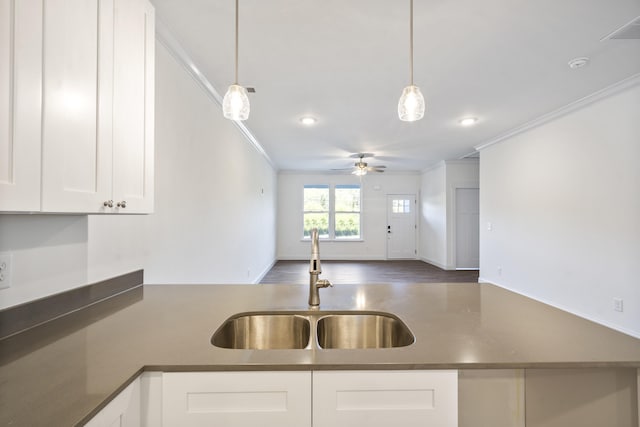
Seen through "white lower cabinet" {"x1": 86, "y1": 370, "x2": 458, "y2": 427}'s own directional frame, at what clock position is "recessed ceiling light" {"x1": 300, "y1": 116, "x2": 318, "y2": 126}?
The recessed ceiling light is roughly at 6 o'clock from the white lower cabinet.

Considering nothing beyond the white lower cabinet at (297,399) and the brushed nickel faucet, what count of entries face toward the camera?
2

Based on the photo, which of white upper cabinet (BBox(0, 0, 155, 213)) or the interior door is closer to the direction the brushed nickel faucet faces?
the white upper cabinet

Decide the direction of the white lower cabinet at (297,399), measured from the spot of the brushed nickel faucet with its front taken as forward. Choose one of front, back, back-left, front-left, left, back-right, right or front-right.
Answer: front

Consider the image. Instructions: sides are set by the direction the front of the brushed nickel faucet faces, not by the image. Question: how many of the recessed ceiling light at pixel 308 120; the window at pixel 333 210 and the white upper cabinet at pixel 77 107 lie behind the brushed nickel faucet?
2

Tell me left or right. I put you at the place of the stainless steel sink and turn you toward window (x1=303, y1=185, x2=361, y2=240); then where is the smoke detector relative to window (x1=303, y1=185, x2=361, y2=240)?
right

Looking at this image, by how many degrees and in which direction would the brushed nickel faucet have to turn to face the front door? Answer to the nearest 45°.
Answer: approximately 180°

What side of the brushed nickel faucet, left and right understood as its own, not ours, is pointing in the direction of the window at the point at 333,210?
back

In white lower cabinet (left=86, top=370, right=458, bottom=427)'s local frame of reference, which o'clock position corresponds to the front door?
The front door is roughly at 7 o'clock from the white lower cabinet.

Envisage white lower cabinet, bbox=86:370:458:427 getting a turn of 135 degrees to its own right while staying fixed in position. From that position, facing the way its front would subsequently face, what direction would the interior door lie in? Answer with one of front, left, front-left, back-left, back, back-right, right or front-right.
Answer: right

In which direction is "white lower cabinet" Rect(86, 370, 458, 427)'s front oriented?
toward the camera

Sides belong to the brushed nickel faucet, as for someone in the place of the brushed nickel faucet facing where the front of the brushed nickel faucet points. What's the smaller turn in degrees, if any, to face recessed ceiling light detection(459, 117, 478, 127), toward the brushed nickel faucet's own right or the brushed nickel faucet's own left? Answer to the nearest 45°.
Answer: approximately 135° to the brushed nickel faucet's own left

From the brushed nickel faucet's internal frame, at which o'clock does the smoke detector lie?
The smoke detector is roughly at 8 o'clock from the brushed nickel faucet.
